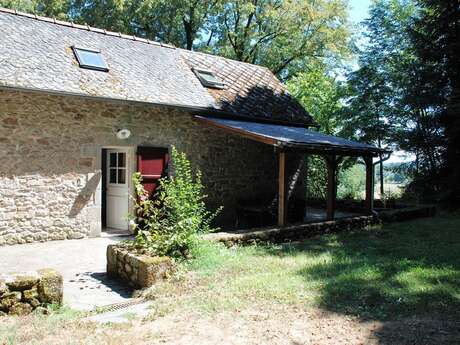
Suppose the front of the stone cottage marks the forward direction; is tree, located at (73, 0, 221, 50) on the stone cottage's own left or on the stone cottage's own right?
on the stone cottage's own left

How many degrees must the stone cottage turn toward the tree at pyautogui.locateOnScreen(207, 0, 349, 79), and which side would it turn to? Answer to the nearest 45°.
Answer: approximately 90° to its left

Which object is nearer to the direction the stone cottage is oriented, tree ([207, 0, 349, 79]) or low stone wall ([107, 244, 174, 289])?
the low stone wall

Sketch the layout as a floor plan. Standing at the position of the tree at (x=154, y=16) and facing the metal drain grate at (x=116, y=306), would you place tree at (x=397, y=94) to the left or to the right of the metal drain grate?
left

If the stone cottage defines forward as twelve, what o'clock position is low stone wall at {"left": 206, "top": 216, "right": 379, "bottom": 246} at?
The low stone wall is roughly at 11 o'clock from the stone cottage.

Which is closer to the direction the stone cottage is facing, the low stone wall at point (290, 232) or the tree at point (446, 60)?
the low stone wall

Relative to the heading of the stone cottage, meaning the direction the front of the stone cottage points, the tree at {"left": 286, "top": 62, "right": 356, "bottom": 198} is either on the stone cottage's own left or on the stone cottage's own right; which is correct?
on the stone cottage's own left

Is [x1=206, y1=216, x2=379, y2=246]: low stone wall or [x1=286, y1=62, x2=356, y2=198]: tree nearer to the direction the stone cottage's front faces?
the low stone wall

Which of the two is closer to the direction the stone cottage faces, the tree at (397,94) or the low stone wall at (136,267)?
the low stone wall

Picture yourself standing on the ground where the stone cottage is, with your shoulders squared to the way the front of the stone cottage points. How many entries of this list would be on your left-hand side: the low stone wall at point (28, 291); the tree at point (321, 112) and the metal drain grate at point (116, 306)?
1

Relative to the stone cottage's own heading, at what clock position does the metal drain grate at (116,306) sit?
The metal drain grate is roughly at 1 o'clock from the stone cottage.

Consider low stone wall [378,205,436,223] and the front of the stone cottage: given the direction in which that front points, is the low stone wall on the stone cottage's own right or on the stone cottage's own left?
on the stone cottage's own left

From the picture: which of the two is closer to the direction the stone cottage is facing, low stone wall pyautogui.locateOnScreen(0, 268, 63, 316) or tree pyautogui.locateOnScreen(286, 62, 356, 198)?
the low stone wall

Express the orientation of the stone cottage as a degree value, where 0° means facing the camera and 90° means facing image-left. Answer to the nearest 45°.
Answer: approximately 315°
